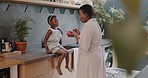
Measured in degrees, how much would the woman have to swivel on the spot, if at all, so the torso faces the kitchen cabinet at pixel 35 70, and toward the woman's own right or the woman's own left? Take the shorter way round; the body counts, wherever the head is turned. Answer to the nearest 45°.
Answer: approximately 45° to the woman's own left

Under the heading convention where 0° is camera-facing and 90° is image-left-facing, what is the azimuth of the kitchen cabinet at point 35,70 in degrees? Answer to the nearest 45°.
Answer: approximately 315°

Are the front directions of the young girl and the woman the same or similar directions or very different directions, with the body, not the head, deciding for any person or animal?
very different directions

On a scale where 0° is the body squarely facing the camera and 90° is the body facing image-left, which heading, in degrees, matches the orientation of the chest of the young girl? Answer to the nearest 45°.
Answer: approximately 315°

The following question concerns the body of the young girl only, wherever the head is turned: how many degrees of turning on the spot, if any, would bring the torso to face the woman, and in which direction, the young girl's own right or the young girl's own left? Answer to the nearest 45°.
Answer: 0° — they already face them

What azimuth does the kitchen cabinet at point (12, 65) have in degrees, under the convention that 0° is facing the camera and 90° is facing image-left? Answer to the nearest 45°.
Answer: approximately 315°

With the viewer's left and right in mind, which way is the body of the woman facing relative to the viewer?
facing away from the viewer and to the left of the viewer
